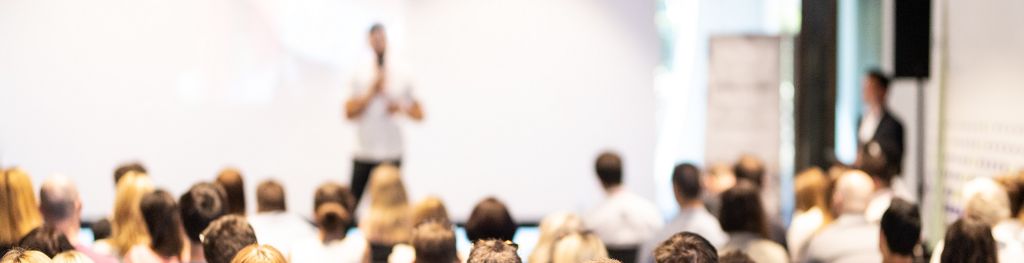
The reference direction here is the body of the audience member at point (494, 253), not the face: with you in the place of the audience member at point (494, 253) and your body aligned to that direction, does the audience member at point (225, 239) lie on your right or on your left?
on your left

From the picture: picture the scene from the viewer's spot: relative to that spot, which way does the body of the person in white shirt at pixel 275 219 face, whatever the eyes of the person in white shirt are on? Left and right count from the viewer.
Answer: facing away from the viewer

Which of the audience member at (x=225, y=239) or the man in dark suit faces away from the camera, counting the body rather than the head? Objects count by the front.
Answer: the audience member

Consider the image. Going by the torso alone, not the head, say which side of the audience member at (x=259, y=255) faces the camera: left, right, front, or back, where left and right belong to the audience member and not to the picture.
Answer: back

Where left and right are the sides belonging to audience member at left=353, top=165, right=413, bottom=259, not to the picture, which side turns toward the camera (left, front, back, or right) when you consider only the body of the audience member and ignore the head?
back

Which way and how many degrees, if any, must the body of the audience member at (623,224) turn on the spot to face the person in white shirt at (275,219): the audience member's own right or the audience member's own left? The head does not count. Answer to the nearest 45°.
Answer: approximately 135° to the audience member's own left

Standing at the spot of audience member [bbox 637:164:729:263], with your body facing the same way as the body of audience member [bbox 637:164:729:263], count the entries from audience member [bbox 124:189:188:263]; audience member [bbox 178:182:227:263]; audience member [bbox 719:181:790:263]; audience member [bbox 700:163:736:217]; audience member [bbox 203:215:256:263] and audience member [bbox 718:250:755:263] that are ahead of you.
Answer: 1

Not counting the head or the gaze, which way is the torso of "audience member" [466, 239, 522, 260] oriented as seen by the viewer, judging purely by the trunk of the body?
away from the camera

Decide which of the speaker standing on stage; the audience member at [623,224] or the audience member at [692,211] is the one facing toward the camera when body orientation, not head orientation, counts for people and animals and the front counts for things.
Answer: the speaker standing on stage

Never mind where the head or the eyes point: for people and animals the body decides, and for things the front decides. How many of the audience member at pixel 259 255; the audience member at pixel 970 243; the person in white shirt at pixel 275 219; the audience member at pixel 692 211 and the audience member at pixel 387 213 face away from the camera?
5

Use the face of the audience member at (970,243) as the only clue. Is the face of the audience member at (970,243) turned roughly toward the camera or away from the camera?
away from the camera

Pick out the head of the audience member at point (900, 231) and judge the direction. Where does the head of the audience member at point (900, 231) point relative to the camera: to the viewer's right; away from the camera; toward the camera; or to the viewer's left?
away from the camera

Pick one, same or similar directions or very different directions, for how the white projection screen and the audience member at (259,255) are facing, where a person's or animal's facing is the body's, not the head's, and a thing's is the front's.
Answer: very different directions

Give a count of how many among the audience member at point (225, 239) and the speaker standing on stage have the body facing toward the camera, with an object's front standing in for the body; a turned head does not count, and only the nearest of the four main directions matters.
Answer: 1

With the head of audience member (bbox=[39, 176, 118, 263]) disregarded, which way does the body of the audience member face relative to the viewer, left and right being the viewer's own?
facing away from the viewer

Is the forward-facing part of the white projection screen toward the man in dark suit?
no

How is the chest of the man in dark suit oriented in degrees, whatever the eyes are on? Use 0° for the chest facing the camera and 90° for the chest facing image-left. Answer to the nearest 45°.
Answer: approximately 45°

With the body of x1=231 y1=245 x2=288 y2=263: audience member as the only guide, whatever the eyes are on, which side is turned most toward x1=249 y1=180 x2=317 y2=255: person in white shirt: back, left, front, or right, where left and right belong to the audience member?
front

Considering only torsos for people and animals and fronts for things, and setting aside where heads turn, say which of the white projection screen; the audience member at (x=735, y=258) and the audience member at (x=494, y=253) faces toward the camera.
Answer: the white projection screen
